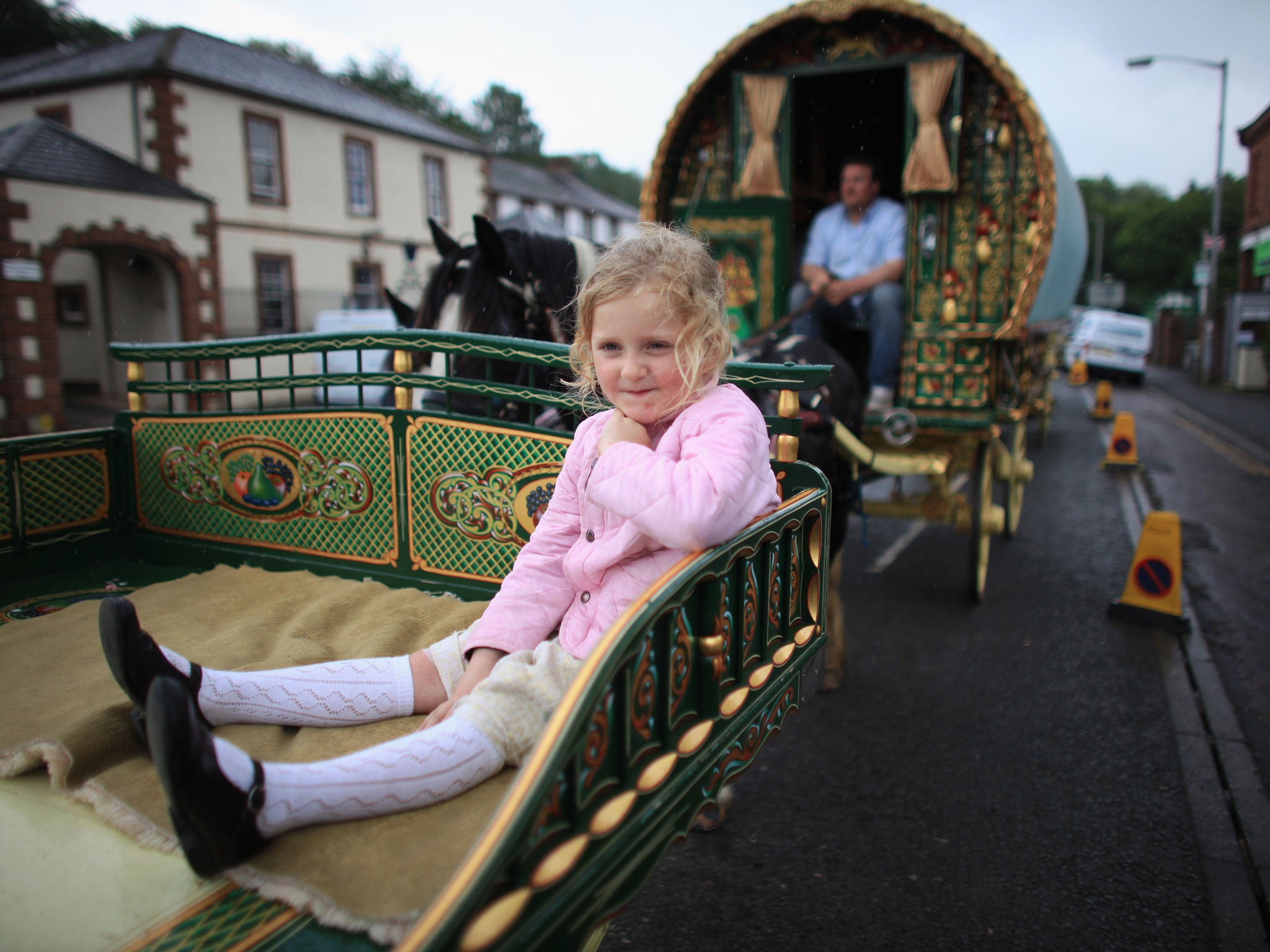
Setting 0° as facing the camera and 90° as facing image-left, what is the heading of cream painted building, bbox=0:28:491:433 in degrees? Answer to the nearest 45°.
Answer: approximately 315°

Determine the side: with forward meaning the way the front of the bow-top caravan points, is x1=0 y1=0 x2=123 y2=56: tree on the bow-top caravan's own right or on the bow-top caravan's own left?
on the bow-top caravan's own right

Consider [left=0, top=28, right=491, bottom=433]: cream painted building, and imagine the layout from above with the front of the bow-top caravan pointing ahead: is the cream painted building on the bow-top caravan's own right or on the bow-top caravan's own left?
on the bow-top caravan's own right

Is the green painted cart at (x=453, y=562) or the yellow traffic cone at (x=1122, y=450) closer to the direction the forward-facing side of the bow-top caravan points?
the green painted cart

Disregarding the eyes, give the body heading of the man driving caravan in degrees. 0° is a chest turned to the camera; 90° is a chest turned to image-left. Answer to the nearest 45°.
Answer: approximately 45°

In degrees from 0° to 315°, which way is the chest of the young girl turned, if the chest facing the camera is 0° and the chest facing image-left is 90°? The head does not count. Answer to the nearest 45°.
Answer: approximately 45°

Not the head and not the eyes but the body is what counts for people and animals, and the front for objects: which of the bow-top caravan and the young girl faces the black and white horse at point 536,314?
the bow-top caravan

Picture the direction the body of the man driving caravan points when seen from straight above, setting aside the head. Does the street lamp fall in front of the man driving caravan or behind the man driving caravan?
behind

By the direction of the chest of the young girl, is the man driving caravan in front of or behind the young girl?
behind

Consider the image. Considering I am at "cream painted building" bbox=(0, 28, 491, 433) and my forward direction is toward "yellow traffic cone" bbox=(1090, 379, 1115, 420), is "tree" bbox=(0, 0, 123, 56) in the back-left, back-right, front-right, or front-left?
back-left

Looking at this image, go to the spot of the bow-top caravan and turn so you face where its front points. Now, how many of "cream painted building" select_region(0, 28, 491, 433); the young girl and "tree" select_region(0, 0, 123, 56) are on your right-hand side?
2

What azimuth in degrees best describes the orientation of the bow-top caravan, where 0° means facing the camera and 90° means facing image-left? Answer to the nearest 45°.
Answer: approximately 45°
